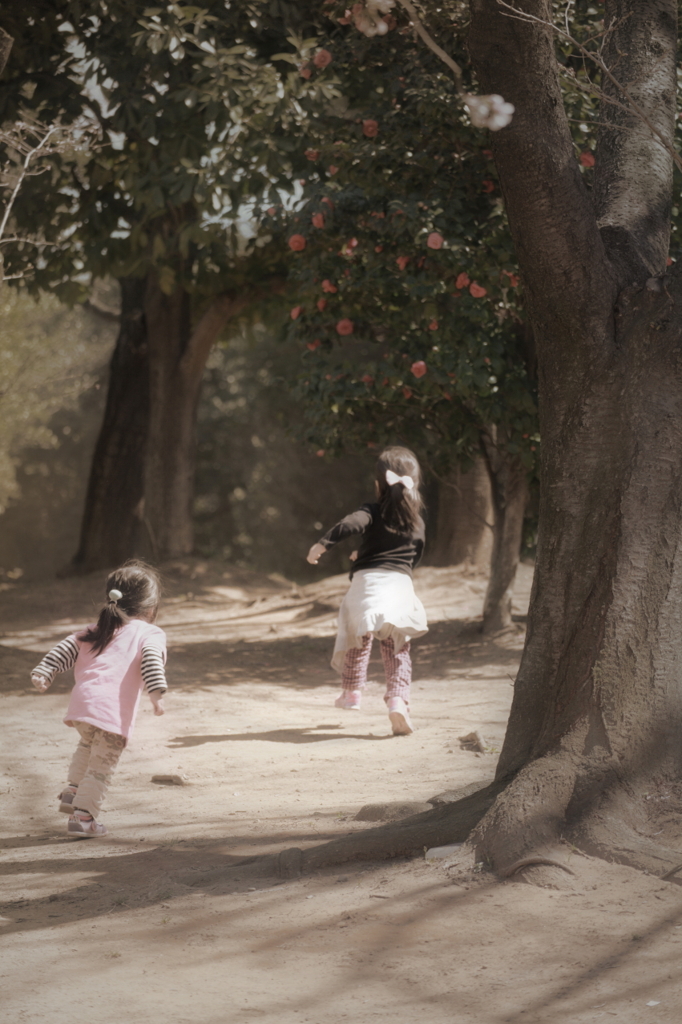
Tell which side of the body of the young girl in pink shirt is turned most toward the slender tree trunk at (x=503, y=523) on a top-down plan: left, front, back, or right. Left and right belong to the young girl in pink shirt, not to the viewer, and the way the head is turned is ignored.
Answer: front

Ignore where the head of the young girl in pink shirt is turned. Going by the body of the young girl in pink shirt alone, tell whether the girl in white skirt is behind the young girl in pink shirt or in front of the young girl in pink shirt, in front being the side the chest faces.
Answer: in front

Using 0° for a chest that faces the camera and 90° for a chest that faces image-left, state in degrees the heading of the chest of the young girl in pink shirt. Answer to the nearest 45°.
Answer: approximately 225°

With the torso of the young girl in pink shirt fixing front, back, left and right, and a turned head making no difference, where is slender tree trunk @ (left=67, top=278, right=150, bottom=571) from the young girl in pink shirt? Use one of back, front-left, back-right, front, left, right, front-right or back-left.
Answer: front-left

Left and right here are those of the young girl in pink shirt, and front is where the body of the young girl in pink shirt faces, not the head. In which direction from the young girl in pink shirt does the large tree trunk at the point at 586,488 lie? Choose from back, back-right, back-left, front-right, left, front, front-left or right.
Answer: right

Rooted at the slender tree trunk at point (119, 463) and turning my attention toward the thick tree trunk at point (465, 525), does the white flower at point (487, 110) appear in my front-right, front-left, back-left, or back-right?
front-right

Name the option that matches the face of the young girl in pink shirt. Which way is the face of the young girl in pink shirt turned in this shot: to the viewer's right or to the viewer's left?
to the viewer's right

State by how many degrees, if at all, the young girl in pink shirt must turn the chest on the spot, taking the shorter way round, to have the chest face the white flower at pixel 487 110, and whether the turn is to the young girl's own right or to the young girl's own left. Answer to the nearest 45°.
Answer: approximately 135° to the young girl's own right

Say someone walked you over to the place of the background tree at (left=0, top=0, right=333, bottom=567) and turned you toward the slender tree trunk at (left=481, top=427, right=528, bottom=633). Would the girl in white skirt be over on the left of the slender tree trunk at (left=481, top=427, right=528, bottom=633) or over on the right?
right
